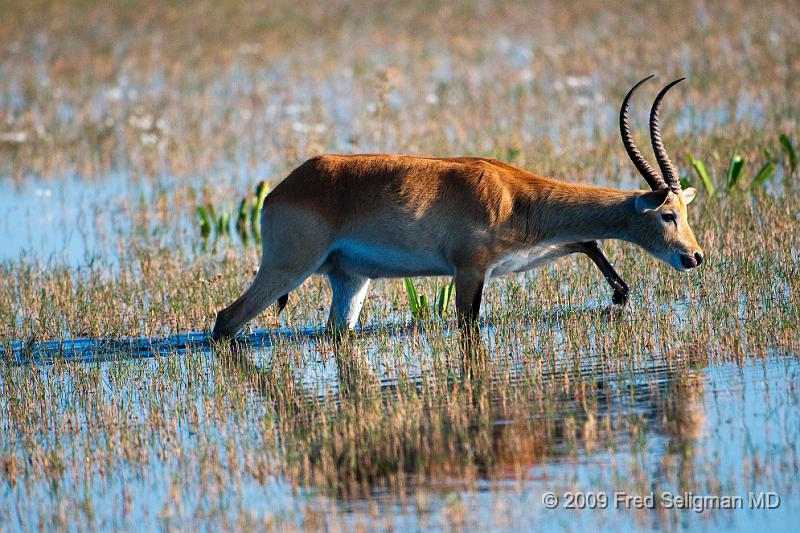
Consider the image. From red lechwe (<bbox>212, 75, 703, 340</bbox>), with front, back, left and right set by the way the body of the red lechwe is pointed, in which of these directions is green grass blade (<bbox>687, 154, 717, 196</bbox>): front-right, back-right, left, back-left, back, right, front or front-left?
front-left

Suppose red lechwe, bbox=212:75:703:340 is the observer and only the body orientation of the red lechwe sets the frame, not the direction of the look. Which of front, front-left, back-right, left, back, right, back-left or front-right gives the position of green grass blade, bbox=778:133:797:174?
front-left

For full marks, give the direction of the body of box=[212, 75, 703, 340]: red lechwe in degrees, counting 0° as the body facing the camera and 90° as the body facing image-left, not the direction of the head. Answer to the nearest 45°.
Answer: approximately 270°

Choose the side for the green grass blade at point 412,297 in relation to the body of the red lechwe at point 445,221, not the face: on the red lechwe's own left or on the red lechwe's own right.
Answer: on the red lechwe's own left

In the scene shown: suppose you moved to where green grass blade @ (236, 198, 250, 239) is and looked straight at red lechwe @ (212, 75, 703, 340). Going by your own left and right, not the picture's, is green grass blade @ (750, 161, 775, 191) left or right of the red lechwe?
left
